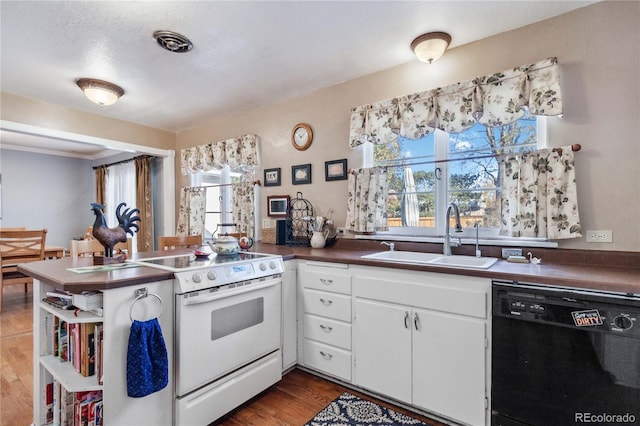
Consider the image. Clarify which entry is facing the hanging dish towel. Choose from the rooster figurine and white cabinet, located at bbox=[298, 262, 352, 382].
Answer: the white cabinet

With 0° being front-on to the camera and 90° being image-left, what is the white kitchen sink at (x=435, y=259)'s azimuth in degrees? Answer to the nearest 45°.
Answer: approximately 45°

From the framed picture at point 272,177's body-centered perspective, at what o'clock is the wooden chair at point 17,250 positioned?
The wooden chair is roughly at 2 o'clock from the framed picture.

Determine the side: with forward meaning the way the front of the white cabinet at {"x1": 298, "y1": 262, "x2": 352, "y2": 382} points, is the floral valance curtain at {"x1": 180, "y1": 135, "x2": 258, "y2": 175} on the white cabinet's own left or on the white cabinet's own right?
on the white cabinet's own right

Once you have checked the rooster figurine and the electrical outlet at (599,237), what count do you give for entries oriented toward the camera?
1

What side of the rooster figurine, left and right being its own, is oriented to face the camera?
left

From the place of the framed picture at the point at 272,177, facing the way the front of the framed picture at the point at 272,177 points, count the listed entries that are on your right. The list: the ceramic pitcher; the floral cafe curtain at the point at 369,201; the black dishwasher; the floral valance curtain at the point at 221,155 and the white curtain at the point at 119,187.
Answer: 2

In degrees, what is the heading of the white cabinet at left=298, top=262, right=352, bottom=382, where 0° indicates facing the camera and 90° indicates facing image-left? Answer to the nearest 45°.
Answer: approximately 45°

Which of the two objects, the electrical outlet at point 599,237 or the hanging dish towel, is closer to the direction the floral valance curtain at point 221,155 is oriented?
the hanging dish towel

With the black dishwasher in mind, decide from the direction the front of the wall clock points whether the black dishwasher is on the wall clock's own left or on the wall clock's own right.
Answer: on the wall clock's own left

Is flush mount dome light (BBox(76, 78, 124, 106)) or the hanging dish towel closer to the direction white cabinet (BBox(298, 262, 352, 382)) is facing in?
the hanging dish towel

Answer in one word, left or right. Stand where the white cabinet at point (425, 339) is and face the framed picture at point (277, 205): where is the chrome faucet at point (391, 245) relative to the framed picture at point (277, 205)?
right
